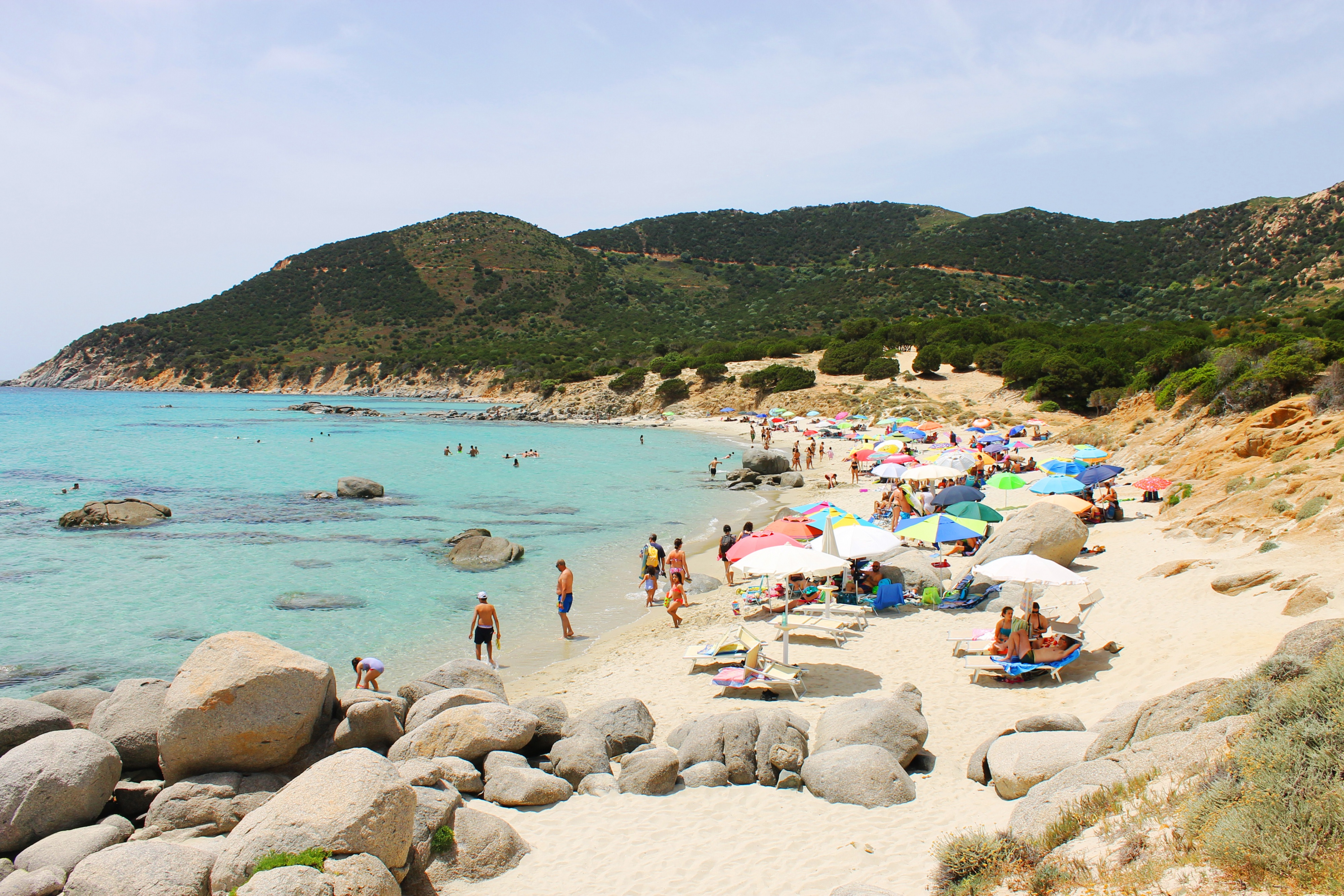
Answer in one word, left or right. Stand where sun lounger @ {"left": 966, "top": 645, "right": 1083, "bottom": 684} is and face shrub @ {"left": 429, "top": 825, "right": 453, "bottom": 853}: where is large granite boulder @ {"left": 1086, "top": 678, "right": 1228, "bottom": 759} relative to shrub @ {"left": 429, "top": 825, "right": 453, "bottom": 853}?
left

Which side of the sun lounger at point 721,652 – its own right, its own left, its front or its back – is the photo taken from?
left

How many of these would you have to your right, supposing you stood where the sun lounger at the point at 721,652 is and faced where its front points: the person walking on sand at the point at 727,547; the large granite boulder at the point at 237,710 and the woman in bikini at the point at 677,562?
2

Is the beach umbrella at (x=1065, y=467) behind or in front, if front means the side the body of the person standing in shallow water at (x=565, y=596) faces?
behind

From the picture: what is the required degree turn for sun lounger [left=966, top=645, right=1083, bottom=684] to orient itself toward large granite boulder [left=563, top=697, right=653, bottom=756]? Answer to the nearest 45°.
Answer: approximately 45° to its left

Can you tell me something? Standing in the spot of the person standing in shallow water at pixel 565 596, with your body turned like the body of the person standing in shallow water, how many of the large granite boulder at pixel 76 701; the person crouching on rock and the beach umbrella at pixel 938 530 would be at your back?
1

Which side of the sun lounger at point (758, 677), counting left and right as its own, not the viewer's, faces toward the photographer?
left
